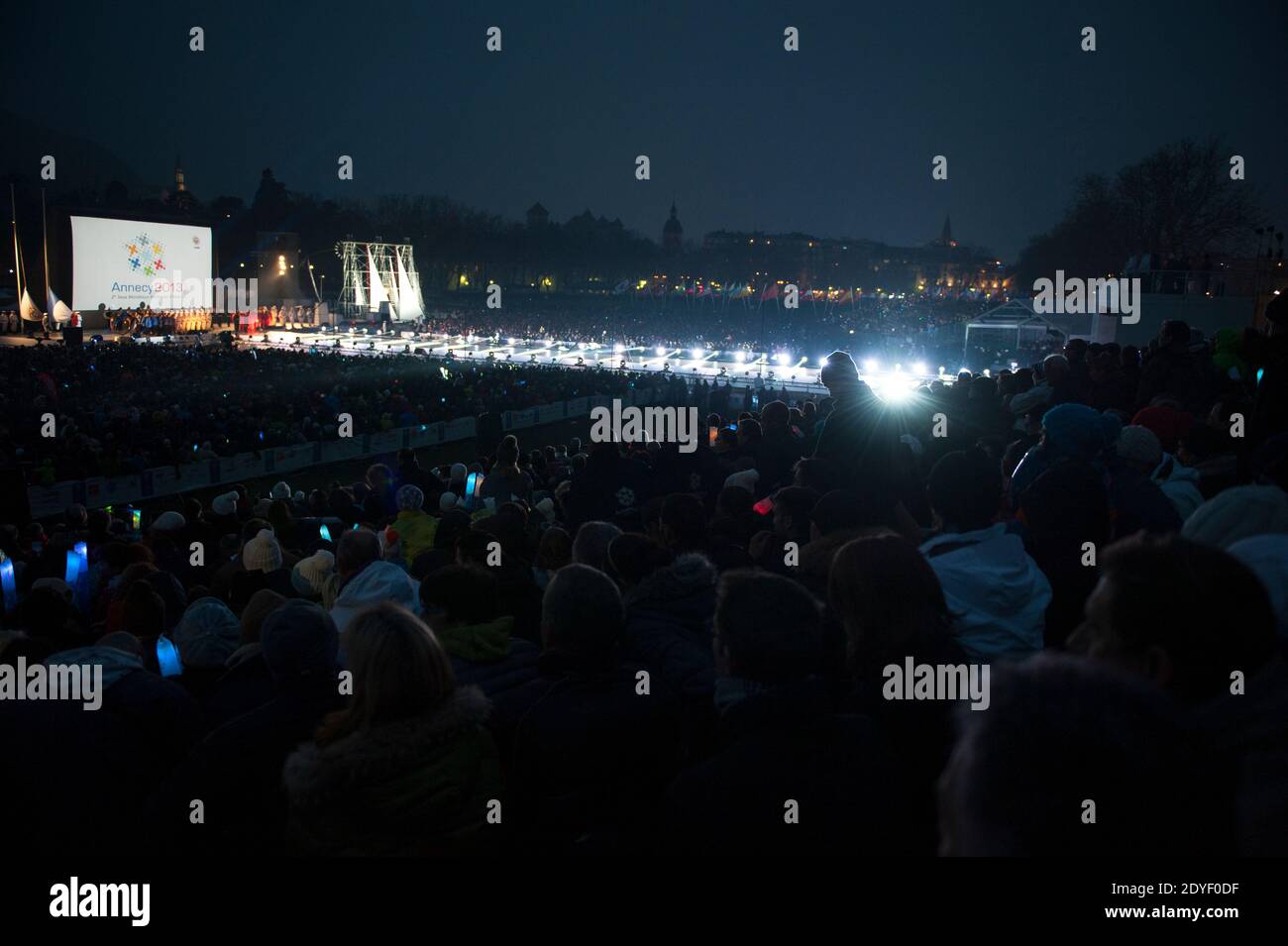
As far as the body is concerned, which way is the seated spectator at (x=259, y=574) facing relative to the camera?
away from the camera

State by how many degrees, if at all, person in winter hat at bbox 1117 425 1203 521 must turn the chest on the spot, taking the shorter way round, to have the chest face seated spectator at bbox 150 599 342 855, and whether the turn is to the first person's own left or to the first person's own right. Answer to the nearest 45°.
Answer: approximately 90° to the first person's own left

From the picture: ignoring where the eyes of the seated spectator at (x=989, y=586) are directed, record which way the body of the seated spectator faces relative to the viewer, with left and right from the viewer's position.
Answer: facing away from the viewer and to the left of the viewer

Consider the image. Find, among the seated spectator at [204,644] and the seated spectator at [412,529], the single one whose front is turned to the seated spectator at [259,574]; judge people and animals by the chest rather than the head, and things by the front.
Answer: the seated spectator at [204,644]

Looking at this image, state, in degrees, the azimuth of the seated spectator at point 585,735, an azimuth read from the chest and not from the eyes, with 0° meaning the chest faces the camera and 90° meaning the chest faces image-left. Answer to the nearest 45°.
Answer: approximately 180°

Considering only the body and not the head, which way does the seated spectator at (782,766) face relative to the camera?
away from the camera

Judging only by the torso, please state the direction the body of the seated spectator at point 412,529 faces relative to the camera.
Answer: away from the camera

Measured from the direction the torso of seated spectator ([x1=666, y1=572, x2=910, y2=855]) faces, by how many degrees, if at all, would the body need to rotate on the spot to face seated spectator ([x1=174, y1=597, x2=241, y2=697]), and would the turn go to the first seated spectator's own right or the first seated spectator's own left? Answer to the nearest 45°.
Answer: approximately 45° to the first seated spectator's own left

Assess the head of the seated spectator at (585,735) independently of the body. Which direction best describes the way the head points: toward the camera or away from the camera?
away from the camera

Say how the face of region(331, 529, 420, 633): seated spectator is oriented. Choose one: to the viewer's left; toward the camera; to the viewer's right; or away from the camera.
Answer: away from the camera

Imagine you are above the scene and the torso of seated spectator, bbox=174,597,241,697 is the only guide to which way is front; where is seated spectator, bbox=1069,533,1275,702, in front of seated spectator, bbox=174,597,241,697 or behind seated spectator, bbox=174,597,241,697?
behind

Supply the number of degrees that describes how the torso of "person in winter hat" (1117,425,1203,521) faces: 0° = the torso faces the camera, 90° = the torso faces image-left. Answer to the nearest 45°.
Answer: approximately 135°
